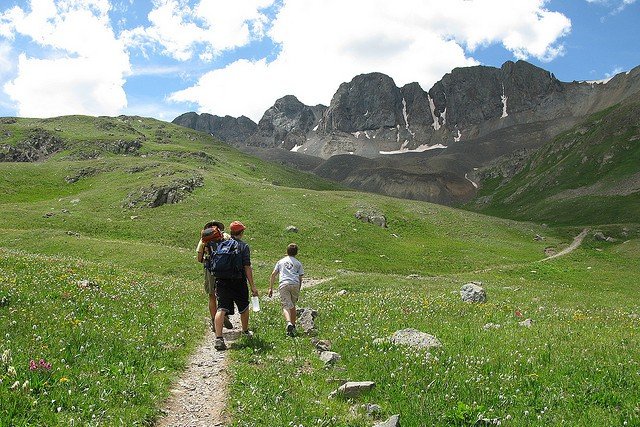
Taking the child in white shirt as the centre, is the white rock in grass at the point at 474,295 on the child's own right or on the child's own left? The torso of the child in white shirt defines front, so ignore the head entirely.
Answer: on the child's own right

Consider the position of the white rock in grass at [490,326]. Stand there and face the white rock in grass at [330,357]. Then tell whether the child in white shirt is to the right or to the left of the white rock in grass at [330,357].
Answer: right

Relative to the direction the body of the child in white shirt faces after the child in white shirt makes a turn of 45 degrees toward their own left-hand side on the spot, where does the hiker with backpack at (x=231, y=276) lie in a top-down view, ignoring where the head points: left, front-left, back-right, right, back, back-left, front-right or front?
left

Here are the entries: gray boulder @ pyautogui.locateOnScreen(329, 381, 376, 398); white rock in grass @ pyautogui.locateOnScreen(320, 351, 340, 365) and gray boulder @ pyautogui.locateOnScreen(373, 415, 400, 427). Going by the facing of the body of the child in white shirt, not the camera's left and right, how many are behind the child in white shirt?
3

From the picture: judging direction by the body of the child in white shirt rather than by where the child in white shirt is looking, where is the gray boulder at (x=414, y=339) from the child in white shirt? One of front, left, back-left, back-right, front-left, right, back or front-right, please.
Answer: back-right

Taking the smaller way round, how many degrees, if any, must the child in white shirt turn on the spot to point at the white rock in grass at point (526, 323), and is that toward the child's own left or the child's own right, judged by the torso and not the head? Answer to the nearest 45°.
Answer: approximately 90° to the child's own right

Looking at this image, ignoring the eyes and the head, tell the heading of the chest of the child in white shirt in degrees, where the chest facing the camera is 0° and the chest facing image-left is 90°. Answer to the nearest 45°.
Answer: approximately 180°

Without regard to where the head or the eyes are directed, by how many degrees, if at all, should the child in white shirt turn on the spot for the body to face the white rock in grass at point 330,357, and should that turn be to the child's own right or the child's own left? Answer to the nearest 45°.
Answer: approximately 180°

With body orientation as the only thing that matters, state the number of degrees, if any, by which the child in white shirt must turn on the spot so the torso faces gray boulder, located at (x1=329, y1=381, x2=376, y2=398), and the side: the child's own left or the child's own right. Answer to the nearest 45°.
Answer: approximately 180°

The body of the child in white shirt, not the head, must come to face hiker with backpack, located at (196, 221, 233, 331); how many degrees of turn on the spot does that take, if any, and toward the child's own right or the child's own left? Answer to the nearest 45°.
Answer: approximately 90° to the child's own left

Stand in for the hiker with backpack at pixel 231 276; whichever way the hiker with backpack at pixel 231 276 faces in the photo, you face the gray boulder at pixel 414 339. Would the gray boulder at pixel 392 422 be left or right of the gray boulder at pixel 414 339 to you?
right
